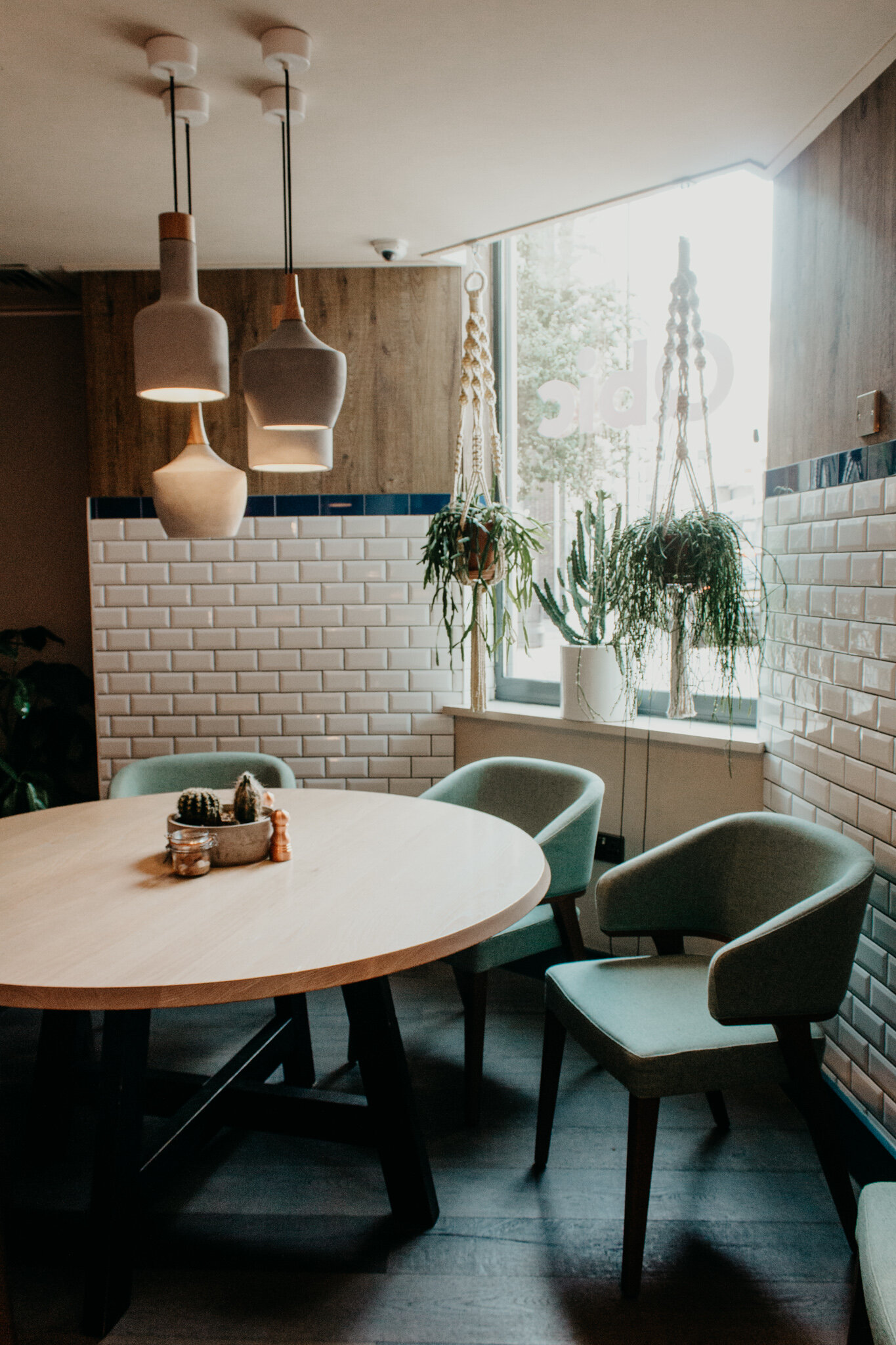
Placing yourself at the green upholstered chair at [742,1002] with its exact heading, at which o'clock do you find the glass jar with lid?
The glass jar with lid is roughly at 1 o'clock from the green upholstered chair.

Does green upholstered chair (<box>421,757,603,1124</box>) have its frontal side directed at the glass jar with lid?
yes

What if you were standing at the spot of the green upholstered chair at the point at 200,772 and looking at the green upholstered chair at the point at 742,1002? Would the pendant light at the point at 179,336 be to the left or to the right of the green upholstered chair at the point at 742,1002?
right

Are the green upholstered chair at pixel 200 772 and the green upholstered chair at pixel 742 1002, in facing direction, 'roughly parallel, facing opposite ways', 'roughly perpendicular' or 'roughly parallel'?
roughly perpendicular

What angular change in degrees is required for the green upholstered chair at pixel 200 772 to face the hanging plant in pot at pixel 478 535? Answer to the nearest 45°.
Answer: approximately 90° to its left
